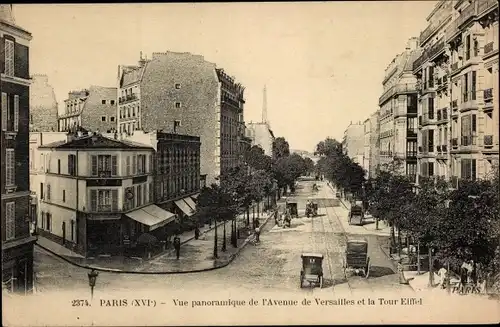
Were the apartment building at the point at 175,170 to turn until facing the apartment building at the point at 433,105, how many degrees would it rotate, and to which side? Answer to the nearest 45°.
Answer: approximately 45° to its left

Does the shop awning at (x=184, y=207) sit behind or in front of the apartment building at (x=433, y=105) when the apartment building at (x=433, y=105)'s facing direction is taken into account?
in front

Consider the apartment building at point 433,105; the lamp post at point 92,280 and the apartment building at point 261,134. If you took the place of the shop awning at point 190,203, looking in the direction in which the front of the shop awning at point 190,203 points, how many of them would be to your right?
1

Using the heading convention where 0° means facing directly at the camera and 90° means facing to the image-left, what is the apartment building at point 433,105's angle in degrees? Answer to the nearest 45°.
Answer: approximately 45°

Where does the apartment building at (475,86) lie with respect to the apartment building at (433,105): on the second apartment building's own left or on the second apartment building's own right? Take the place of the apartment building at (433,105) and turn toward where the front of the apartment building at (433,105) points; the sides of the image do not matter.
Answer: on the second apartment building's own left

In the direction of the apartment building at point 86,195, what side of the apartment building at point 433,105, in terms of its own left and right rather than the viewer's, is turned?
front

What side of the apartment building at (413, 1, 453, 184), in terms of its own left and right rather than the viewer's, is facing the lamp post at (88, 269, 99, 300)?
front

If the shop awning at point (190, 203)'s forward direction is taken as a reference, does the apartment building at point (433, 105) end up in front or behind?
in front

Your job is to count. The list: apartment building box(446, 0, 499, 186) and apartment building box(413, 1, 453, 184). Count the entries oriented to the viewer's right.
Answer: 0

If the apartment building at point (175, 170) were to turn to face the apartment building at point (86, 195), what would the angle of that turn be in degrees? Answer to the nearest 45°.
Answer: approximately 90° to its right
